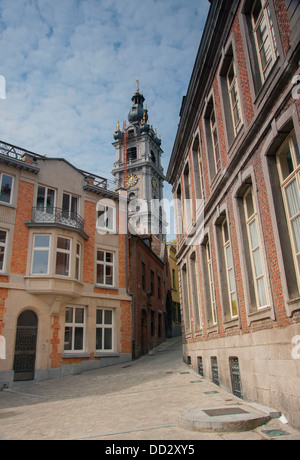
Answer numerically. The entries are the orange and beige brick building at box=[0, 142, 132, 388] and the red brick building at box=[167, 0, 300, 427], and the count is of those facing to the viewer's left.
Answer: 1

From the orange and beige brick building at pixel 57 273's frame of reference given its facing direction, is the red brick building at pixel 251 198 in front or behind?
in front

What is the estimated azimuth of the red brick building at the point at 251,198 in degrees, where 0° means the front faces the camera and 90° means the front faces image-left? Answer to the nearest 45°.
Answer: approximately 90°

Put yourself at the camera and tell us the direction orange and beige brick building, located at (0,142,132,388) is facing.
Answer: facing the viewer and to the right of the viewer

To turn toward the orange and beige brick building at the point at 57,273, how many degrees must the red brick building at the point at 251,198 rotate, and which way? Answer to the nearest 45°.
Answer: approximately 45° to its right

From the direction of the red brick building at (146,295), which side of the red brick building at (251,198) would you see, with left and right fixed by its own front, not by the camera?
right

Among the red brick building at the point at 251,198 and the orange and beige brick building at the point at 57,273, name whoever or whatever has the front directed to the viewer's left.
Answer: the red brick building at the point at 251,198

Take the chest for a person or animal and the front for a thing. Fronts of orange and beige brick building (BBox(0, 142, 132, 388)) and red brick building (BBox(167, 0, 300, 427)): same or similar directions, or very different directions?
very different directions
